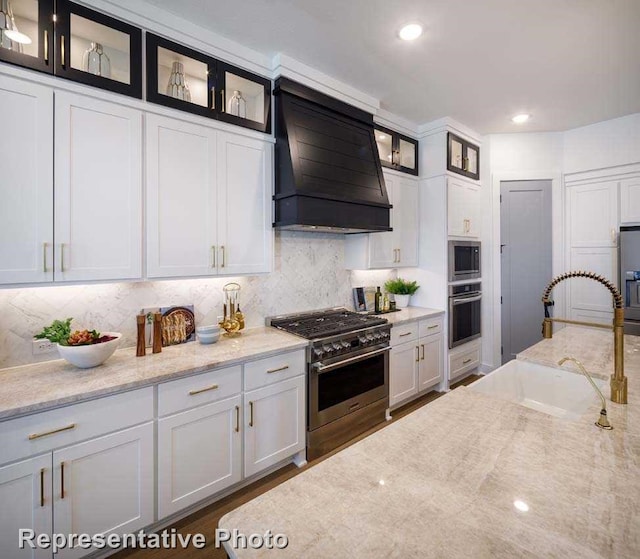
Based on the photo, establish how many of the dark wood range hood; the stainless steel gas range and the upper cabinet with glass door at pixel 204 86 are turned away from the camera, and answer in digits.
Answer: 0

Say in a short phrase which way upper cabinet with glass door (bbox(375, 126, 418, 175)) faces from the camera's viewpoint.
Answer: facing the viewer and to the right of the viewer

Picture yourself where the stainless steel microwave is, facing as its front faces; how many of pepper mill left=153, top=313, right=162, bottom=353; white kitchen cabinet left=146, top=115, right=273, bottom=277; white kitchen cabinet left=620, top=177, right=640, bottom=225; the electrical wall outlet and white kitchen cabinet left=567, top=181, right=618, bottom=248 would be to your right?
3

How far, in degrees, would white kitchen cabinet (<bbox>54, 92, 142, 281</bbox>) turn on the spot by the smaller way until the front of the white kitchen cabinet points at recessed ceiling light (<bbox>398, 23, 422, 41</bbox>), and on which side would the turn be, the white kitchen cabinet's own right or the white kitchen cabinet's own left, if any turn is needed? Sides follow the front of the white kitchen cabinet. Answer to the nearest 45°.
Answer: approximately 45° to the white kitchen cabinet's own left

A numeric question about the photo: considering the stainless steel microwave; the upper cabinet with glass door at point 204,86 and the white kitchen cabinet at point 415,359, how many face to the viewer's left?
0

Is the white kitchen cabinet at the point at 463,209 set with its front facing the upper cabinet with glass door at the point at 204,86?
no

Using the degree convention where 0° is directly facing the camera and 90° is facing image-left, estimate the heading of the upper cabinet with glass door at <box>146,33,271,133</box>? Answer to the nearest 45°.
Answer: approximately 315°

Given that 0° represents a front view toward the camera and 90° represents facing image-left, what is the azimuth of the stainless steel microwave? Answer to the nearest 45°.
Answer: approximately 315°

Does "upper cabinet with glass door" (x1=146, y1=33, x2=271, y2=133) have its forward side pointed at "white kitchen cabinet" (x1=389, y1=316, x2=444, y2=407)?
no

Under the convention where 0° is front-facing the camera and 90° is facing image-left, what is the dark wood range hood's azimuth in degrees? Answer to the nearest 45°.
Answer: approximately 315°

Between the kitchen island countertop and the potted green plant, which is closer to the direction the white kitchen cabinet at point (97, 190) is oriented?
the kitchen island countertop

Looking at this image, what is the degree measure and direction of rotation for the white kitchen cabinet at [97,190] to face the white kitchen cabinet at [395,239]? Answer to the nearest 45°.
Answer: approximately 45° to its left
